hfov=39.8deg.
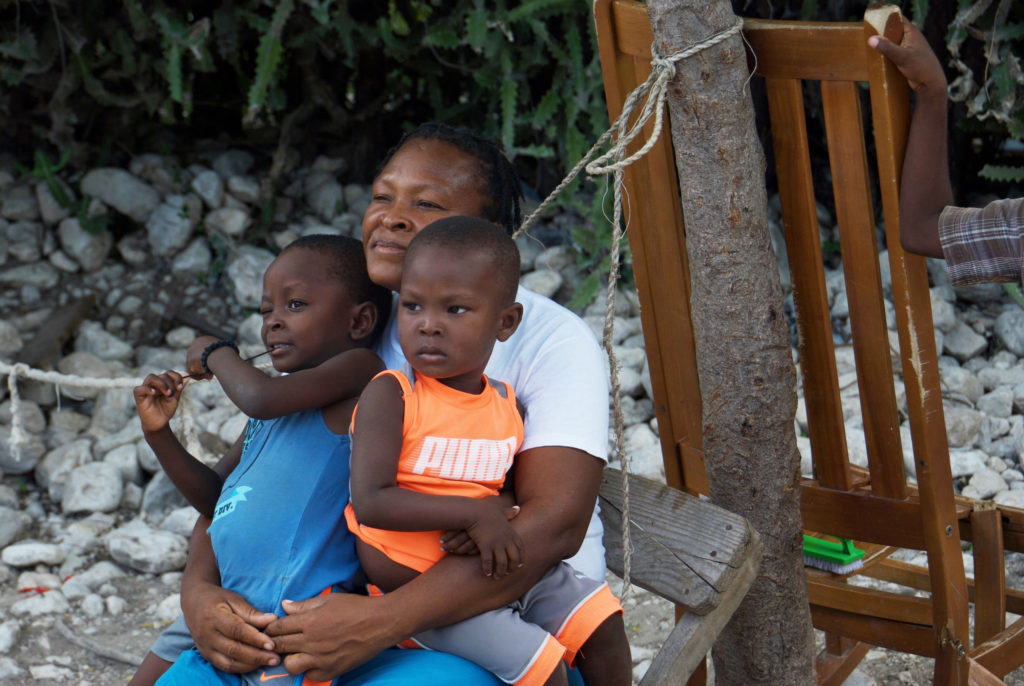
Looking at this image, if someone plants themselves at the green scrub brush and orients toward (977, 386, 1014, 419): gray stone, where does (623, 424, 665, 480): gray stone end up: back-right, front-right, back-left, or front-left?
front-left

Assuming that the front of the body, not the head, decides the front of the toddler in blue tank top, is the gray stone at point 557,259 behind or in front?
behind

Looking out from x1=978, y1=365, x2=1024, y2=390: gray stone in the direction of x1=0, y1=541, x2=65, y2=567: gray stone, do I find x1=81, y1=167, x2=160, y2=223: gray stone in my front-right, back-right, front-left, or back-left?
front-right

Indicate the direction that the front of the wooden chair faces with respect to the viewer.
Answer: facing away from the viewer and to the right of the viewer

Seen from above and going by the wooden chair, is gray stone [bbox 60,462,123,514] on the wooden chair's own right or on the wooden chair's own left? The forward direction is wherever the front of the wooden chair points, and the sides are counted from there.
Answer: on the wooden chair's own left

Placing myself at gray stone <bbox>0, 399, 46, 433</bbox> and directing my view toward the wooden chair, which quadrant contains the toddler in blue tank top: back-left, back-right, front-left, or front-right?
front-right

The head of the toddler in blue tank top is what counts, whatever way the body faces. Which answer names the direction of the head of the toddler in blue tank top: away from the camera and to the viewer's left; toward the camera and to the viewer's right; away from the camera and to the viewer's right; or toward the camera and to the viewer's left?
toward the camera and to the viewer's left

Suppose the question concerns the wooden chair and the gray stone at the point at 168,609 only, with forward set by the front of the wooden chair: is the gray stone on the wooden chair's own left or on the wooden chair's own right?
on the wooden chair's own left

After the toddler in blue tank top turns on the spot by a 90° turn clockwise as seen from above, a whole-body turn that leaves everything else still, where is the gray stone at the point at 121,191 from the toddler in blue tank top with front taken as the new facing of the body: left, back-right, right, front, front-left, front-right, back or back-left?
front-right

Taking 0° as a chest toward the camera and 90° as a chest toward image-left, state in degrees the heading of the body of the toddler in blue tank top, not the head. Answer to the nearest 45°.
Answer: approximately 45°
